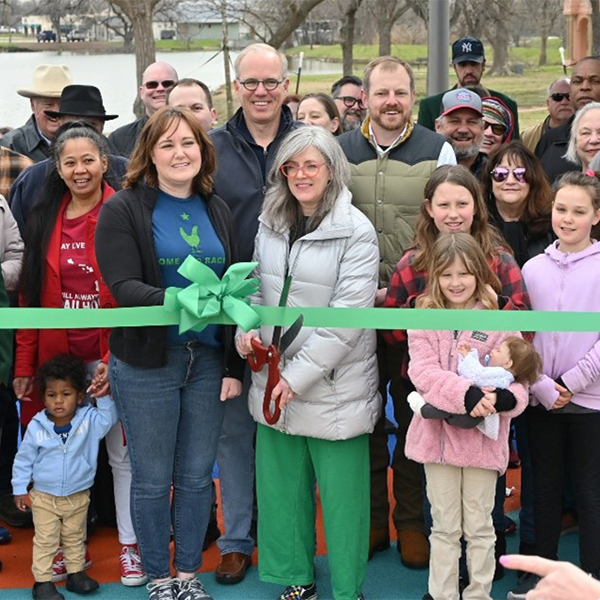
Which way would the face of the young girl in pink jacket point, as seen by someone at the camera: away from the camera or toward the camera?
toward the camera

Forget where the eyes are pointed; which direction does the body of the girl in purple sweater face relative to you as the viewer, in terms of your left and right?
facing the viewer and to the left of the viewer

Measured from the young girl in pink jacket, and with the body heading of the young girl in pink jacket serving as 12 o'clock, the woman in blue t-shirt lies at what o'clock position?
The woman in blue t-shirt is roughly at 3 o'clock from the young girl in pink jacket.

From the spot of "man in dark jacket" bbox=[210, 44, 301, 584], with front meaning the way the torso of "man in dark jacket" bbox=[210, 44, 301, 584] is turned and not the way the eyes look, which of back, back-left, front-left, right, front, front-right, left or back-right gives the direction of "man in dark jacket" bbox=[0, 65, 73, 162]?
back-right

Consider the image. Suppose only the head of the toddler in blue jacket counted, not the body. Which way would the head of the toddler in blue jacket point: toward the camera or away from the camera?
toward the camera

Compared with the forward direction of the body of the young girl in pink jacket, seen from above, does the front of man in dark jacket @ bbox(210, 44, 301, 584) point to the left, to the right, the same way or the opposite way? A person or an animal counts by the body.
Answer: the same way

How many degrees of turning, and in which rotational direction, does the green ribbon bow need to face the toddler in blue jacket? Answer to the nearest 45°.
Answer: approximately 135° to its right

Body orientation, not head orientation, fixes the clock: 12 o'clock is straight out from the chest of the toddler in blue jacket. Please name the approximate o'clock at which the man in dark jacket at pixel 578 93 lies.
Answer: The man in dark jacket is roughly at 8 o'clock from the toddler in blue jacket.

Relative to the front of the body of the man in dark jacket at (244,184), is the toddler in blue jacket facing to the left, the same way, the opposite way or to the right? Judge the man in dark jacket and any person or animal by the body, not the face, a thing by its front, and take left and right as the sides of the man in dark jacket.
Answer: the same way

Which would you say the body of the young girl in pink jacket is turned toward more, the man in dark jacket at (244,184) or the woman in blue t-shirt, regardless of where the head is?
the woman in blue t-shirt

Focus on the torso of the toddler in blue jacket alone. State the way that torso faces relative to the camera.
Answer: toward the camera

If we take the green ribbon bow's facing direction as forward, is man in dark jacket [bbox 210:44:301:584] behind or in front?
behind

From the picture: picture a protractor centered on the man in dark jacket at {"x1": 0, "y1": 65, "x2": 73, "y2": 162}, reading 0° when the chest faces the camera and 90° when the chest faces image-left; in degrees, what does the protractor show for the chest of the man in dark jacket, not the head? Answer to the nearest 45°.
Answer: approximately 315°

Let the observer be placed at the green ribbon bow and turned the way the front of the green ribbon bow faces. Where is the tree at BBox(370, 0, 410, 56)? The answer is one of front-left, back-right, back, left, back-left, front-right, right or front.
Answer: back

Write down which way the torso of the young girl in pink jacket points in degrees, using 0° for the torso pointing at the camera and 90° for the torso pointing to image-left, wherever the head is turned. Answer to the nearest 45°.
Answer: approximately 0°

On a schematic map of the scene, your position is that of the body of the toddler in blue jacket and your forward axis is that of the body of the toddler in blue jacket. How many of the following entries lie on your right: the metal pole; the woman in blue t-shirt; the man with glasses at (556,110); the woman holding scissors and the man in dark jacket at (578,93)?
0

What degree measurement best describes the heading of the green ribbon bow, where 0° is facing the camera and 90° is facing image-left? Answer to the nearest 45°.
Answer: approximately 0°

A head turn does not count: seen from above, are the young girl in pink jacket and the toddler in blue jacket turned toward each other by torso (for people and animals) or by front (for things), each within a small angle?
no

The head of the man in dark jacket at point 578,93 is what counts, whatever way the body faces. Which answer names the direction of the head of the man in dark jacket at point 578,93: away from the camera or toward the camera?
toward the camera
